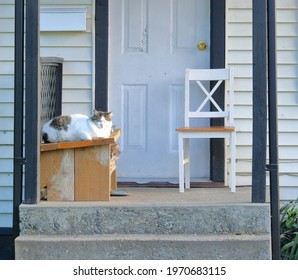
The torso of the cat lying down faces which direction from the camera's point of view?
to the viewer's right

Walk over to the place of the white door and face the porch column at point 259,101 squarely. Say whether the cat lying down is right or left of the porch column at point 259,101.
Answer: right

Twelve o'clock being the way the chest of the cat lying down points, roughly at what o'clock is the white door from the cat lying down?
The white door is roughly at 10 o'clock from the cat lying down.

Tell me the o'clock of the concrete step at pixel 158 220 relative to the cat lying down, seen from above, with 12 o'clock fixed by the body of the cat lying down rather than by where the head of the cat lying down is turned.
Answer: The concrete step is roughly at 1 o'clock from the cat lying down.

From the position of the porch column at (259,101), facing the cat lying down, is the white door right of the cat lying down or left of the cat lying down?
right
